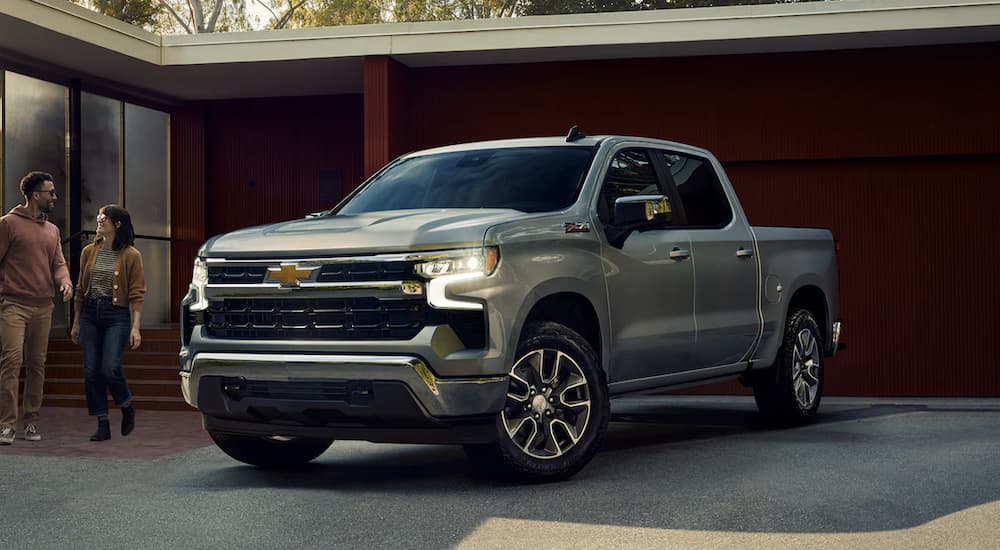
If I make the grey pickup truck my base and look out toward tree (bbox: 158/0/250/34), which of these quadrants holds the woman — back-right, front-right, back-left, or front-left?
front-left

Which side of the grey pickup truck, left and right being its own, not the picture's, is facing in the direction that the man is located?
right

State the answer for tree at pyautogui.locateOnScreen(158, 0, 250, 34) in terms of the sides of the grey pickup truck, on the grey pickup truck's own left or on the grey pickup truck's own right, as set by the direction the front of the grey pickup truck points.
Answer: on the grey pickup truck's own right

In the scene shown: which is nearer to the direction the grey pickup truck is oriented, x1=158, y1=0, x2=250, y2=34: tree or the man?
the man

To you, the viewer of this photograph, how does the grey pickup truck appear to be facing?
facing the viewer and to the left of the viewer

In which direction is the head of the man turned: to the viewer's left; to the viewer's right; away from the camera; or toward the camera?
to the viewer's right

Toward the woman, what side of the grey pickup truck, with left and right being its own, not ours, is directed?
right
